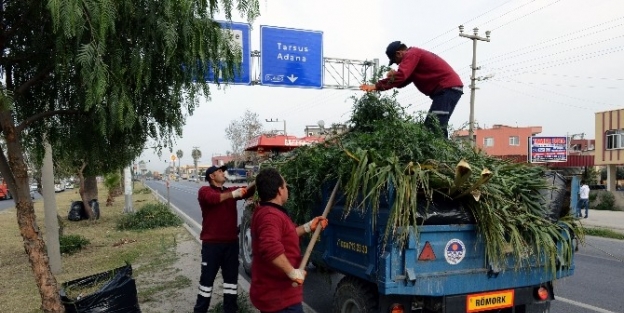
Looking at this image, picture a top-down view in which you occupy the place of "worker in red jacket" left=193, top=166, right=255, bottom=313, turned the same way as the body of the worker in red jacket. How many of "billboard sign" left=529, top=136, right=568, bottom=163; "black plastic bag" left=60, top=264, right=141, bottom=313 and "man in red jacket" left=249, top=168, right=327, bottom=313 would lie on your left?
1

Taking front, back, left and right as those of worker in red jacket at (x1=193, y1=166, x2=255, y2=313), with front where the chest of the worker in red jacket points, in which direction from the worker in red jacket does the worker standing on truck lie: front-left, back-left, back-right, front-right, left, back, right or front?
front-left

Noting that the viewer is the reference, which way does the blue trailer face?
facing away from the viewer and to the left of the viewer

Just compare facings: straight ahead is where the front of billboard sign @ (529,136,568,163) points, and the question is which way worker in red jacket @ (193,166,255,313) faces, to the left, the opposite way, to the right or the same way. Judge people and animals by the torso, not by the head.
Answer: to the left

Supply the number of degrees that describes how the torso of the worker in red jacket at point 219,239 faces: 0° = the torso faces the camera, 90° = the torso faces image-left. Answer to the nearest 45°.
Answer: approximately 315°

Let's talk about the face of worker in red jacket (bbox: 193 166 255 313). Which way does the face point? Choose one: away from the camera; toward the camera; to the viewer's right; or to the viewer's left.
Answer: to the viewer's right

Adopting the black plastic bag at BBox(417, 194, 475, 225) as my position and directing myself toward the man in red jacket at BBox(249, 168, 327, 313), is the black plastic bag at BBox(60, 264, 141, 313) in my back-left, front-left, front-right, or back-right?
front-right

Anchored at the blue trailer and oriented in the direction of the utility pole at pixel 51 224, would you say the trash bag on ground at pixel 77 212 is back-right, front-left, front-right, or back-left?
front-right

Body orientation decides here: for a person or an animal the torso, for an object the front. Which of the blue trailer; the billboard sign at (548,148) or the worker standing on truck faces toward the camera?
the billboard sign

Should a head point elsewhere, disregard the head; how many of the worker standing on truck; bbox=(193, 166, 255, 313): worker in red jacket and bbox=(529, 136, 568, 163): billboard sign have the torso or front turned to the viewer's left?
1

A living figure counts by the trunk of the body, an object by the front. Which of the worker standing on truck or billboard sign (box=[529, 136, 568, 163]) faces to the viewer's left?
the worker standing on truck

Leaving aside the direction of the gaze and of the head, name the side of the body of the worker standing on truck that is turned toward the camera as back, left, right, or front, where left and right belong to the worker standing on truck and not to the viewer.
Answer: left

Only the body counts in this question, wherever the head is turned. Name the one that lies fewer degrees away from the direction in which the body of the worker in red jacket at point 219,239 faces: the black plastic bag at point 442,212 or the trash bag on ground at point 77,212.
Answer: the black plastic bag

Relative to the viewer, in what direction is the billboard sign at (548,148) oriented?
toward the camera

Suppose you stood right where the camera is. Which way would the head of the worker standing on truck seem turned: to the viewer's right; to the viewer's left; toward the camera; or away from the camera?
to the viewer's left
